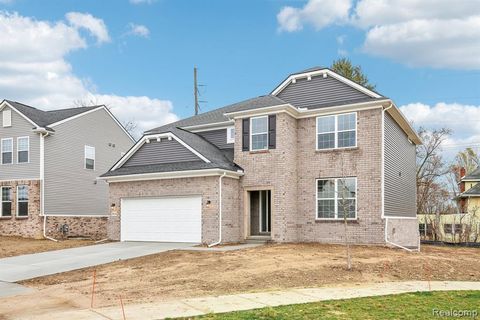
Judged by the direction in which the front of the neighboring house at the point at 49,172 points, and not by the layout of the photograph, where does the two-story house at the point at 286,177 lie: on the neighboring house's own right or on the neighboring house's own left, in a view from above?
on the neighboring house's own left

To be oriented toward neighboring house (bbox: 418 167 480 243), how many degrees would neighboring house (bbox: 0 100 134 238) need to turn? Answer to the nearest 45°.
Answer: approximately 135° to its left

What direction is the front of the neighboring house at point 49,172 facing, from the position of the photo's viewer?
facing the viewer and to the left of the viewer
